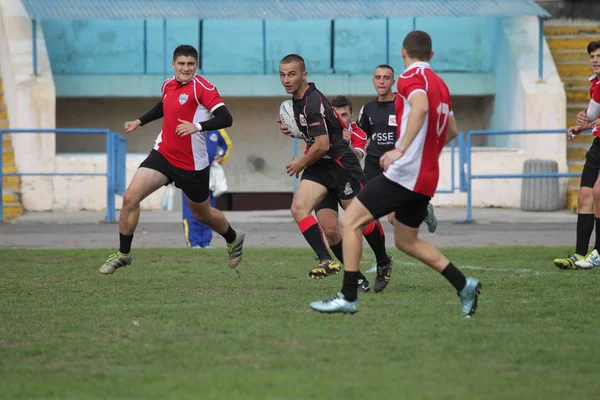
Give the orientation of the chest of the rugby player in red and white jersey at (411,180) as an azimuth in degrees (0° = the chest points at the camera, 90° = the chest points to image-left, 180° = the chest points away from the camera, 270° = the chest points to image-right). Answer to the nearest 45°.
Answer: approximately 135°

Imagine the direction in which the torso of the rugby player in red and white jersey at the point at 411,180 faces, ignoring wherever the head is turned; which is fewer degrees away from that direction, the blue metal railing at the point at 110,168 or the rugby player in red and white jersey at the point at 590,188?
the blue metal railing

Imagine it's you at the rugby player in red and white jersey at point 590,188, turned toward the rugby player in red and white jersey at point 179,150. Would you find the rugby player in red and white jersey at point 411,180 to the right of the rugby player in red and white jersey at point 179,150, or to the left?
left

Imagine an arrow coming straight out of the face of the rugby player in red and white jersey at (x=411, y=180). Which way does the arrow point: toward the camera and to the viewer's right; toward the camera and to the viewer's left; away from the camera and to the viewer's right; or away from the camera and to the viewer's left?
away from the camera and to the viewer's left

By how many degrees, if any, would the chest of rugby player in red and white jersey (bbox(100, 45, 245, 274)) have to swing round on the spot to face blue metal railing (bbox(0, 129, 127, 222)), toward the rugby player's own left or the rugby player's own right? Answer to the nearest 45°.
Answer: approximately 135° to the rugby player's own right

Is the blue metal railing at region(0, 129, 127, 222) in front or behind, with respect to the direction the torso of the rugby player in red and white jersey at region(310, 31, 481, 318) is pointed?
in front

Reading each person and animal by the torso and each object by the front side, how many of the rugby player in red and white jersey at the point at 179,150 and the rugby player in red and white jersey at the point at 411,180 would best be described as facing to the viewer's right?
0
